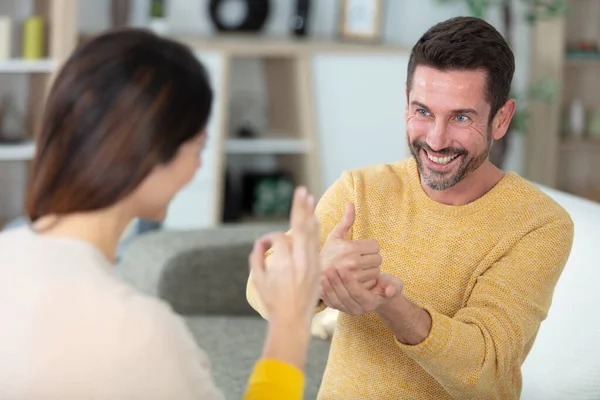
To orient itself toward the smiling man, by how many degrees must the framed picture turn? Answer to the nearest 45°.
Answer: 0° — it already faces them

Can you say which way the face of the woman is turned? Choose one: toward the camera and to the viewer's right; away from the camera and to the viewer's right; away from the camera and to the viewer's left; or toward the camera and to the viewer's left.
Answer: away from the camera and to the viewer's right

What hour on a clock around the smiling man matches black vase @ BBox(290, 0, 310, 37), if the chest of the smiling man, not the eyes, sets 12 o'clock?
The black vase is roughly at 4 o'clock from the smiling man.

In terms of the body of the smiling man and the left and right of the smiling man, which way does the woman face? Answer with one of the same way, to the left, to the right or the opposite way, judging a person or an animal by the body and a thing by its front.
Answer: the opposite way

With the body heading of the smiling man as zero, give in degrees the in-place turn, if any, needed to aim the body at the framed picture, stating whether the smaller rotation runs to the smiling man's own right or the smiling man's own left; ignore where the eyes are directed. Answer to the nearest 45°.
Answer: approximately 135° to the smiling man's own right

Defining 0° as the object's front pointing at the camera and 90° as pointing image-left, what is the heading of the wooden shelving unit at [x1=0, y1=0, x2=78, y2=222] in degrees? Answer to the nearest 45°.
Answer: approximately 0°
